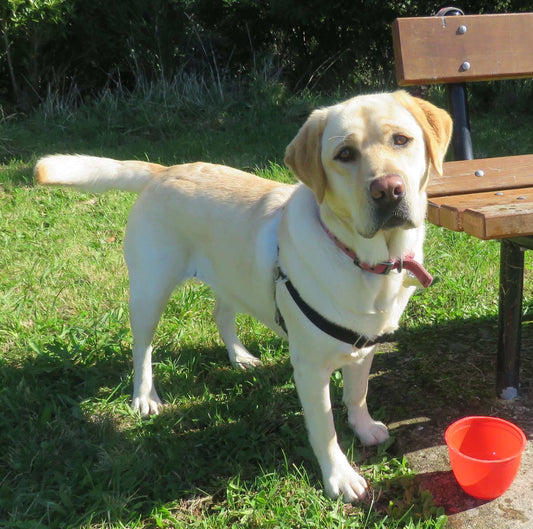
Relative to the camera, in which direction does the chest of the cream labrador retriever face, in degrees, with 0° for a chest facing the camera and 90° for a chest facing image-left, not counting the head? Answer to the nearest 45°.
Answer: approximately 315°

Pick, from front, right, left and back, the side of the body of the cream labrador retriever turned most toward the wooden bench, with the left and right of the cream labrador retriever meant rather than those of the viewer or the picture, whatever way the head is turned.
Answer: left
